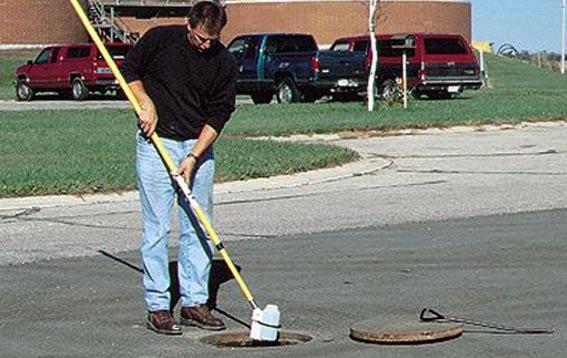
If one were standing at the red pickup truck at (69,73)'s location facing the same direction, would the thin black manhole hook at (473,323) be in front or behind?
behind

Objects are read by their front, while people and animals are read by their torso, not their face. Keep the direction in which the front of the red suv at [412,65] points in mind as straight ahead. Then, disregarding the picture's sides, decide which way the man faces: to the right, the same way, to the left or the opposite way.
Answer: the opposite way

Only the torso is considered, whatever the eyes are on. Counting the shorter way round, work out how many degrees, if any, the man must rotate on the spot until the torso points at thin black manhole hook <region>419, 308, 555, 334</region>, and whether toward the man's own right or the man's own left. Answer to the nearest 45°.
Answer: approximately 45° to the man's own left

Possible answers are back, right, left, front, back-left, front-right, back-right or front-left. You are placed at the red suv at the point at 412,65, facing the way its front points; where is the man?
back-left

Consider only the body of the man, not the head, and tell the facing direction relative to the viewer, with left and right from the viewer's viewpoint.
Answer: facing the viewer and to the right of the viewer

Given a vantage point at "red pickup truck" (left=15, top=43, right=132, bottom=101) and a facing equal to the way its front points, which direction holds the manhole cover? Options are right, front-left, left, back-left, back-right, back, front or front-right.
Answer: back-left

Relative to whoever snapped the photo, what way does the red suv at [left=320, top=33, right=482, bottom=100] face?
facing away from the viewer and to the left of the viewer

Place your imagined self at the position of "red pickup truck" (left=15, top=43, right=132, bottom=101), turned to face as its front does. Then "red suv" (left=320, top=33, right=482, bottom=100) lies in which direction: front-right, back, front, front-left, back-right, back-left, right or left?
back

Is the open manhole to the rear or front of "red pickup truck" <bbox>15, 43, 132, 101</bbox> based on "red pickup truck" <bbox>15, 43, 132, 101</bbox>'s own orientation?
to the rear

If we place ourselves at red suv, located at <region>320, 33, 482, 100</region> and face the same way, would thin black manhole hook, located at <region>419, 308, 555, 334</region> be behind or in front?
behind

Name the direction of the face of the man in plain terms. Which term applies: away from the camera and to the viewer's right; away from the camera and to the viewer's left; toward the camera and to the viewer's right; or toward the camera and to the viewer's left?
toward the camera and to the viewer's right

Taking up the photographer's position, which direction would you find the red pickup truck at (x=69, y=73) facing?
facing away from the viewer and to the left of the viewer

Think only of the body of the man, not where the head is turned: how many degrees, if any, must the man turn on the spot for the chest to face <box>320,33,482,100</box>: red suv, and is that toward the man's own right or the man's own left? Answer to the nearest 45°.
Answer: approximately 135° to the man's own left

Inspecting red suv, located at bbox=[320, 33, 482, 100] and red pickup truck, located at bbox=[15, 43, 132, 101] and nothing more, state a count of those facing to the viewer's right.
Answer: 0
